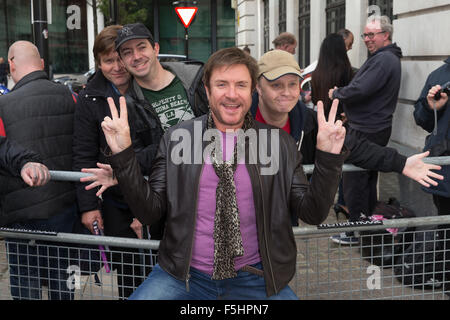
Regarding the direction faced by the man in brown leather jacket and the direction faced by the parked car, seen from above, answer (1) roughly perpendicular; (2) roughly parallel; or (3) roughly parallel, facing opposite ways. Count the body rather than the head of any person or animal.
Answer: roughly perpendicular

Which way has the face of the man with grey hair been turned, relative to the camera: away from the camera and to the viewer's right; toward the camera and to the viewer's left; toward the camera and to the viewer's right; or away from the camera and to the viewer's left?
toward the camera and to the viewer's left

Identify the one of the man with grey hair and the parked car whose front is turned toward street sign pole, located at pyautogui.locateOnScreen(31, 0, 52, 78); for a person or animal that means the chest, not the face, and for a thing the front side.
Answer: the man with grey hair

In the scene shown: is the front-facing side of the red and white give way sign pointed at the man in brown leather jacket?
yes

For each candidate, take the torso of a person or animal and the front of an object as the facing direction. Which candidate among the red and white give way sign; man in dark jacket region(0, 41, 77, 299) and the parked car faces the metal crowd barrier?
the red and white give way sign

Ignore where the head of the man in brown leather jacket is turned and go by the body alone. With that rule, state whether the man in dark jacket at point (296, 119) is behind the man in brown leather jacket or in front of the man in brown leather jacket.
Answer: behind

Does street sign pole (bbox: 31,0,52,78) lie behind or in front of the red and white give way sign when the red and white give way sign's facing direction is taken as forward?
in front

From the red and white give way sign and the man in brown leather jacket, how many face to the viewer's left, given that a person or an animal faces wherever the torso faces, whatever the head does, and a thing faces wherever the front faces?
0

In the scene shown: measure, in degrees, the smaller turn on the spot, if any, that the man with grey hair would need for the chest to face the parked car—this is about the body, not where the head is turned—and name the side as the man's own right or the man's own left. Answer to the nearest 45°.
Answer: approximately 45° to the man's own right

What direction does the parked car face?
to the viewer's left
